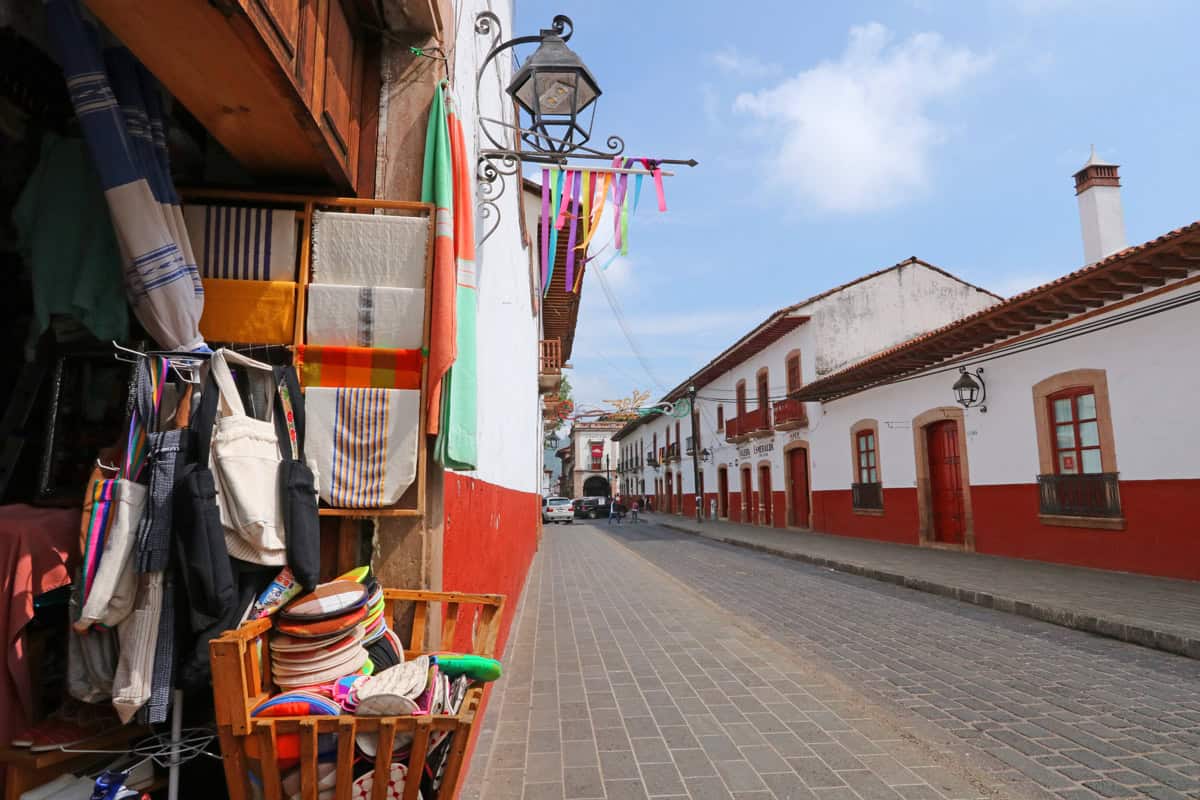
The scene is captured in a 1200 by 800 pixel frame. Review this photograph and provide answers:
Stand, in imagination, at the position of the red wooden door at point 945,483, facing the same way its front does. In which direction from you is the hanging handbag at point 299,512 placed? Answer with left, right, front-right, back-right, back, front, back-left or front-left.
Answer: front-left

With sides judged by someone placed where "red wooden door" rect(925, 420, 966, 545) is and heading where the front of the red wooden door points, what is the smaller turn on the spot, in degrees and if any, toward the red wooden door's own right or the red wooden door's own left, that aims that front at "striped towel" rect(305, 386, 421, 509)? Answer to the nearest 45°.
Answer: approximately 45° to the red wooden door's own left

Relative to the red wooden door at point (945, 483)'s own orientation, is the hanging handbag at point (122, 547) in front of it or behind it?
in front

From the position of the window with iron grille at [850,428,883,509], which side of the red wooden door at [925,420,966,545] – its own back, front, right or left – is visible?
right

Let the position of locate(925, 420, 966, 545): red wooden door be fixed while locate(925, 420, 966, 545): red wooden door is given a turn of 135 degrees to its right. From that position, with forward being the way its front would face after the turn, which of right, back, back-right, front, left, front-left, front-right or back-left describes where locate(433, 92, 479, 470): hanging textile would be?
back

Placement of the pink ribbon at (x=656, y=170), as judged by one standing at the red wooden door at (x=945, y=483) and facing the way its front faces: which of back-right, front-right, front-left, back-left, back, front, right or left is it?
front-left

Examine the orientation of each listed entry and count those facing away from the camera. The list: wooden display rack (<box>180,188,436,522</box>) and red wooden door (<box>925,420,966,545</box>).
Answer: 0

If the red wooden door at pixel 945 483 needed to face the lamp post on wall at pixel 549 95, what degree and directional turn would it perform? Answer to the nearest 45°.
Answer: approximately 45° to its left

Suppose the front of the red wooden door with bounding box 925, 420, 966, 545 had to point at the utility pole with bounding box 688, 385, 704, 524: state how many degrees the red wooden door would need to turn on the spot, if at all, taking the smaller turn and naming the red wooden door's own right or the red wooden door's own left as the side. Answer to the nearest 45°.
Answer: approximately 90° to the red wooden door's own right

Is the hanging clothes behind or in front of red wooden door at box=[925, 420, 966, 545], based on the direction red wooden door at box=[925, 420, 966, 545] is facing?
in front
